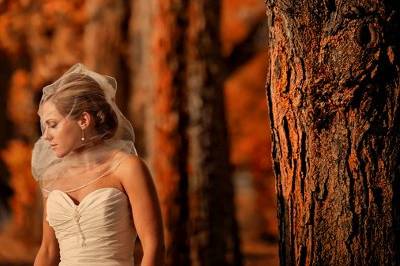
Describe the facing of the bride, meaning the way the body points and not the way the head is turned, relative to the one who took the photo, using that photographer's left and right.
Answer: facing the viewer and to the left of the viewer

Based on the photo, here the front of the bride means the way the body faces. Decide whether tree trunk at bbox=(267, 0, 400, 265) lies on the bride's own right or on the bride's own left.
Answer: on the bride's own left

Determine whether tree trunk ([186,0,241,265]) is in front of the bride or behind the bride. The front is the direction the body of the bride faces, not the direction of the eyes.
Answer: behind

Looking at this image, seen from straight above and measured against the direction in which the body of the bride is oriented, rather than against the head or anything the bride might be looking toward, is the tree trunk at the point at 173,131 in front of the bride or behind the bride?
behind
